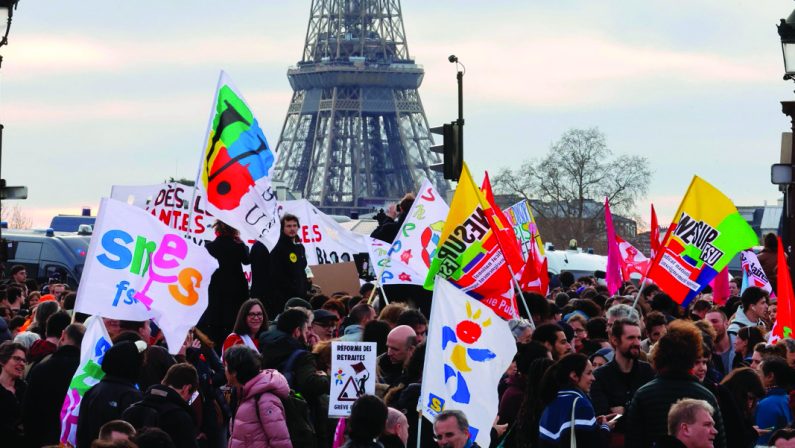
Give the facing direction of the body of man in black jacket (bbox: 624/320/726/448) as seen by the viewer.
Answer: away from the camera

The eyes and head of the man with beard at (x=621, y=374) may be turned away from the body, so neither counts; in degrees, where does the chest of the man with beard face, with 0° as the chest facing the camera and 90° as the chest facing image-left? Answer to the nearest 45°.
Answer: approximately 315°

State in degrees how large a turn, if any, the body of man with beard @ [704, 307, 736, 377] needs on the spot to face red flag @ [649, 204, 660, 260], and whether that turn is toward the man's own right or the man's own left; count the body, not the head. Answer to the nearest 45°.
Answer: approximately 135° to the man's own right

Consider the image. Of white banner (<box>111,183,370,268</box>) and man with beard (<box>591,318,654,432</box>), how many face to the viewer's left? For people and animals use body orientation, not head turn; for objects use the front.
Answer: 0

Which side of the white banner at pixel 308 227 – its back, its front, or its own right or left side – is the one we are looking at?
front

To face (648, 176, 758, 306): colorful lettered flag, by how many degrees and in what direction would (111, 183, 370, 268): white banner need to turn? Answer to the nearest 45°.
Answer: approximately 45° to its left

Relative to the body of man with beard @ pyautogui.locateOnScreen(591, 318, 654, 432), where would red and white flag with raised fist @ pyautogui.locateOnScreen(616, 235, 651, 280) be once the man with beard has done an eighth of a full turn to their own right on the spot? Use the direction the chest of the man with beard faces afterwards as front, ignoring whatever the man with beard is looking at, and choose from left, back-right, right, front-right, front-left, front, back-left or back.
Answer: back

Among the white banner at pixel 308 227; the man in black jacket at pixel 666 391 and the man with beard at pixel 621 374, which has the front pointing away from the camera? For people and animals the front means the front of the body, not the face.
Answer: the man in black jacket

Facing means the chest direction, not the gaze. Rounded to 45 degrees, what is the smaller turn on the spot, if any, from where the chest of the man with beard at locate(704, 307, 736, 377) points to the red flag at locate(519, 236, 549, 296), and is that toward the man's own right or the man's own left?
approximately 90° to the man's own right
